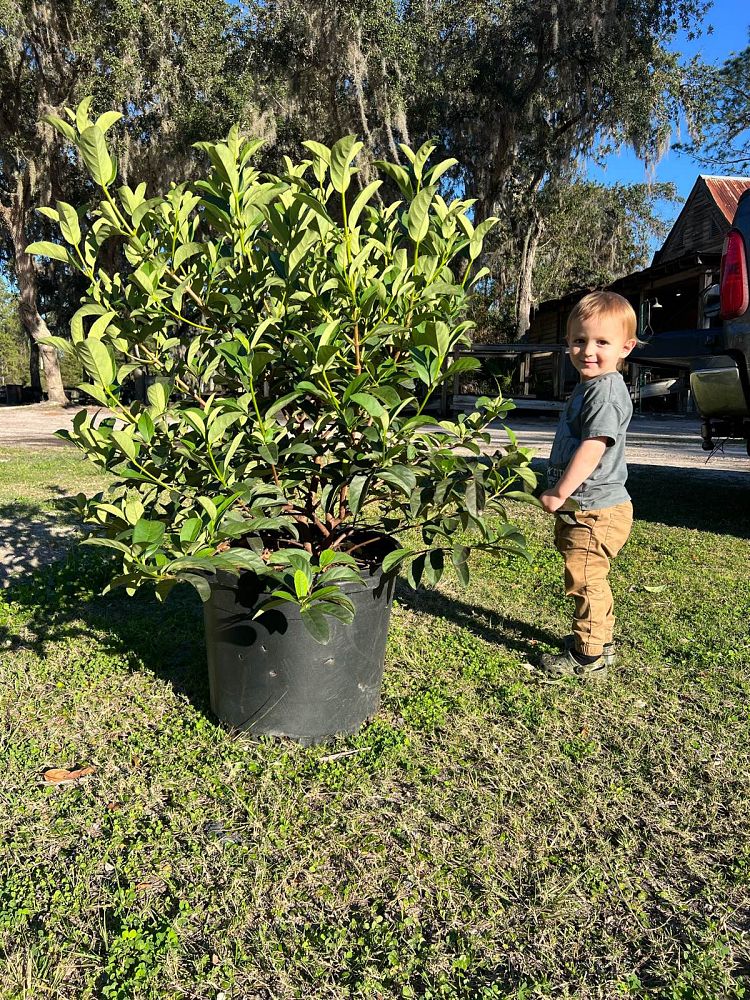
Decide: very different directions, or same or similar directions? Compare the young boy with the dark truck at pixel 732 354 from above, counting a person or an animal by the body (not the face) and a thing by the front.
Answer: very different directions

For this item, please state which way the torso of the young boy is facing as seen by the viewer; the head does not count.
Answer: to the viewer's left

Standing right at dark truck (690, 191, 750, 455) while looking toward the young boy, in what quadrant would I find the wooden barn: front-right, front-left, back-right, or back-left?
back-right

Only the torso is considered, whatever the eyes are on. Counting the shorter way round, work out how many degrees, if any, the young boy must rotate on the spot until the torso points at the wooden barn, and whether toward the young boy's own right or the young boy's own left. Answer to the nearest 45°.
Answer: approximately 90° to the young boy's own right

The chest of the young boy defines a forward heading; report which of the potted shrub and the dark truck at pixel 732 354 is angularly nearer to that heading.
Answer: the potted shrub

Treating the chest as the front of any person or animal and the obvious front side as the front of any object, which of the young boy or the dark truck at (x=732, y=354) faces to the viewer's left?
the young boy

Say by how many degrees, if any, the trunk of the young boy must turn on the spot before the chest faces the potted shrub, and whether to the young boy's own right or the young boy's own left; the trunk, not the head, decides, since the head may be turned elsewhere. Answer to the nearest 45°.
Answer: approximately 45° to the young boy's own left
